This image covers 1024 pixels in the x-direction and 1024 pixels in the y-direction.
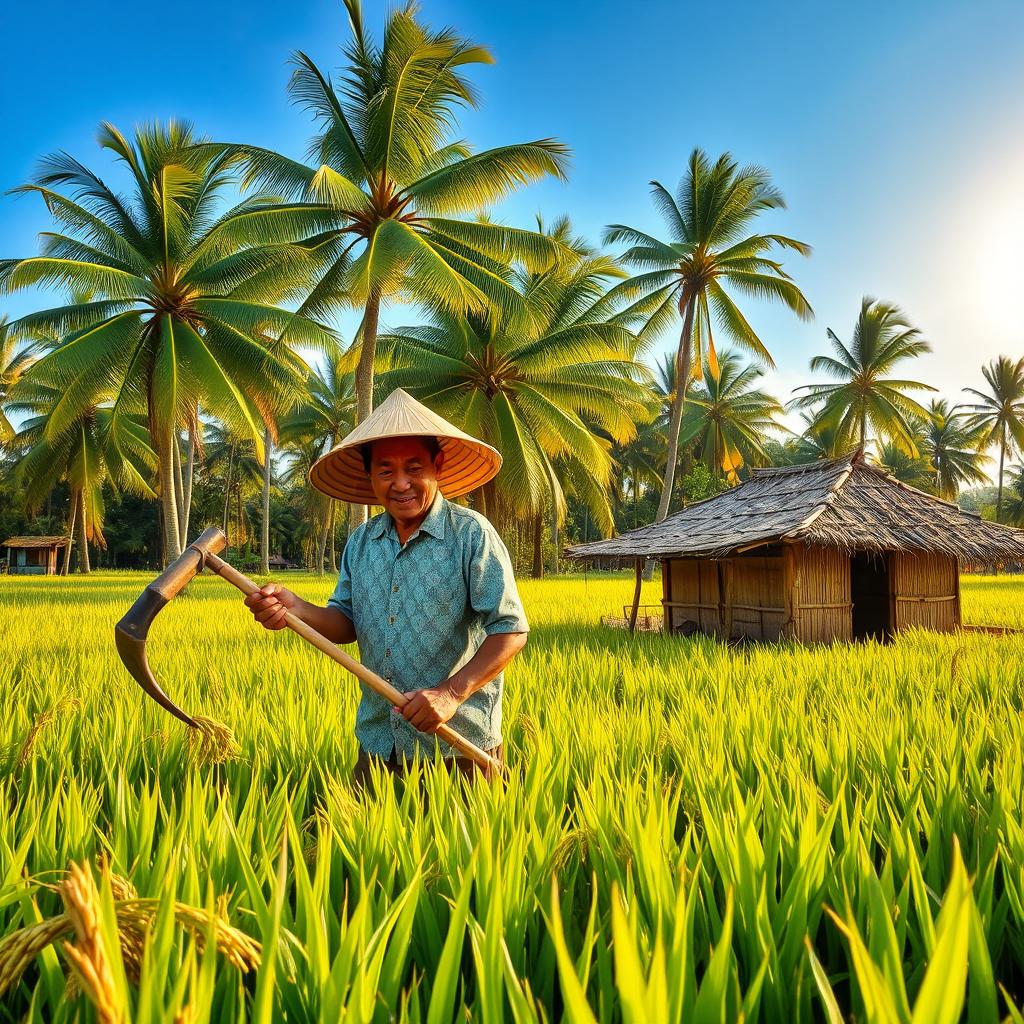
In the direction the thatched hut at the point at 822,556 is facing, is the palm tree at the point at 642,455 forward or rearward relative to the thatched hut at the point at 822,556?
rearward

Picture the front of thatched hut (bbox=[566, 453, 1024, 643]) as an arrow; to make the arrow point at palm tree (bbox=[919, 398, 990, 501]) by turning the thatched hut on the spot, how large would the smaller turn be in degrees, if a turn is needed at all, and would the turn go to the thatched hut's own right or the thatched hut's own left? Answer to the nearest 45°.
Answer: approximately 135° to the thatched hut's own left

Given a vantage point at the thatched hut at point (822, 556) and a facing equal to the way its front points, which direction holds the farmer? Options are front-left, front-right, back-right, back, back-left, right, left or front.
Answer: front-right

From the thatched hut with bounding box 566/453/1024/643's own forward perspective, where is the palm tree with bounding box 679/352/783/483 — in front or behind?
behind

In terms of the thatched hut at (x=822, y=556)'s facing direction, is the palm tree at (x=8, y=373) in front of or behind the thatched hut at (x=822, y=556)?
behind

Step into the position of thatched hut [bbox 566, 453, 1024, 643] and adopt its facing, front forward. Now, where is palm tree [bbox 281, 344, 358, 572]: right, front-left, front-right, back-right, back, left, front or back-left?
back

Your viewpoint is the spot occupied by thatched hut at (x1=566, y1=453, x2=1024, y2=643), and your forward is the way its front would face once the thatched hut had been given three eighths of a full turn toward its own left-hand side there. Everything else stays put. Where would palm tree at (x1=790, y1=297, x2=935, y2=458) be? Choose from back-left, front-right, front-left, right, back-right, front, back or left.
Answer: front

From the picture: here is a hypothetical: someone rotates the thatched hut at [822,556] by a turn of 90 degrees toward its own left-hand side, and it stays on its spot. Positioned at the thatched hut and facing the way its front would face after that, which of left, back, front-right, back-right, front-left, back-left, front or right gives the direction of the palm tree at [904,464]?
front-left

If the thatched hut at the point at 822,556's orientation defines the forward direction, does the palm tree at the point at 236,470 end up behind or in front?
behind

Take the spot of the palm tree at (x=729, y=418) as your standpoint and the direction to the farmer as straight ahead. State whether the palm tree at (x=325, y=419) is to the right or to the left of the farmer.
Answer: right

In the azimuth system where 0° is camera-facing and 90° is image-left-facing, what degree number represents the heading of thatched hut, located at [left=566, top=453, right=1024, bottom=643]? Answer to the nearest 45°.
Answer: approximately 315°
